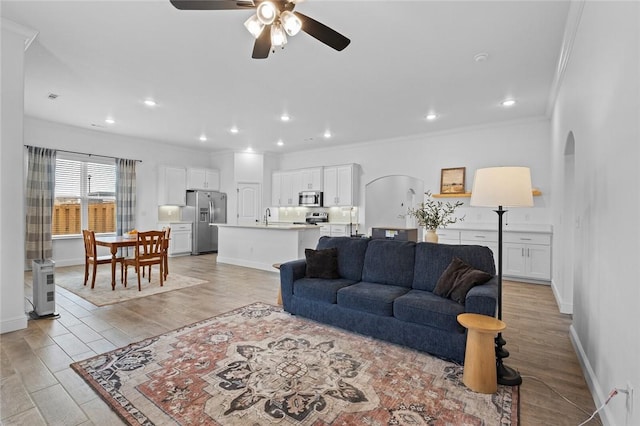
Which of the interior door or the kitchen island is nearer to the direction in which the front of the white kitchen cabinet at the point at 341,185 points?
the kitchen island

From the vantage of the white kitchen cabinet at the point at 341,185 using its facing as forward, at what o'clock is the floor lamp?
The floor lamp is roughly at 10 o'clock from the white kitchen cabinet.

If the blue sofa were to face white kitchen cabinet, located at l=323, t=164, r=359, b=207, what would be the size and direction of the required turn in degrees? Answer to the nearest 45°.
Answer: approximately 135° to its right

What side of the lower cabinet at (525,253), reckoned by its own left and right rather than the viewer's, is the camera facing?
front

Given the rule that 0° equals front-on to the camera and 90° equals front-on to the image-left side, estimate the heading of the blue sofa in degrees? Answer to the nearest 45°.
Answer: approximately 45°

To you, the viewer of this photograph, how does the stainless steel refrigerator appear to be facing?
facing the viewer and to the right of the viewer

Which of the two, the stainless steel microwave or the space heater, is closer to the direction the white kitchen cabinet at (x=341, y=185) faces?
the space heater

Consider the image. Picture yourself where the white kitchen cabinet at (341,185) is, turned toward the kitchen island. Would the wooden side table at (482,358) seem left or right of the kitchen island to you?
left

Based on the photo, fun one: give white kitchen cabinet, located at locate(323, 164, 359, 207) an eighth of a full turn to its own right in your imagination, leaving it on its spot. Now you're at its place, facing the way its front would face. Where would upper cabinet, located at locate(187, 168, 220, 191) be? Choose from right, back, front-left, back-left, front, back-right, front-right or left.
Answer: front

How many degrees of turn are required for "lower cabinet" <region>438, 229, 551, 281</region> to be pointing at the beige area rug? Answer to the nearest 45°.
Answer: approximately 45° to its right

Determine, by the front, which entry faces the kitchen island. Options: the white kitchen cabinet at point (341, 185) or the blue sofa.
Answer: the white kitchen cabinet

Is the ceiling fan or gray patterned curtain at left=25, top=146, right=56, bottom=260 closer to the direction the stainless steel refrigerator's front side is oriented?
the ceiling fan

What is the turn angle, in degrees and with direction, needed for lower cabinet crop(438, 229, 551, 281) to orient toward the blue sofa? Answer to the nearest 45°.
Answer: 0° — it already faces it
